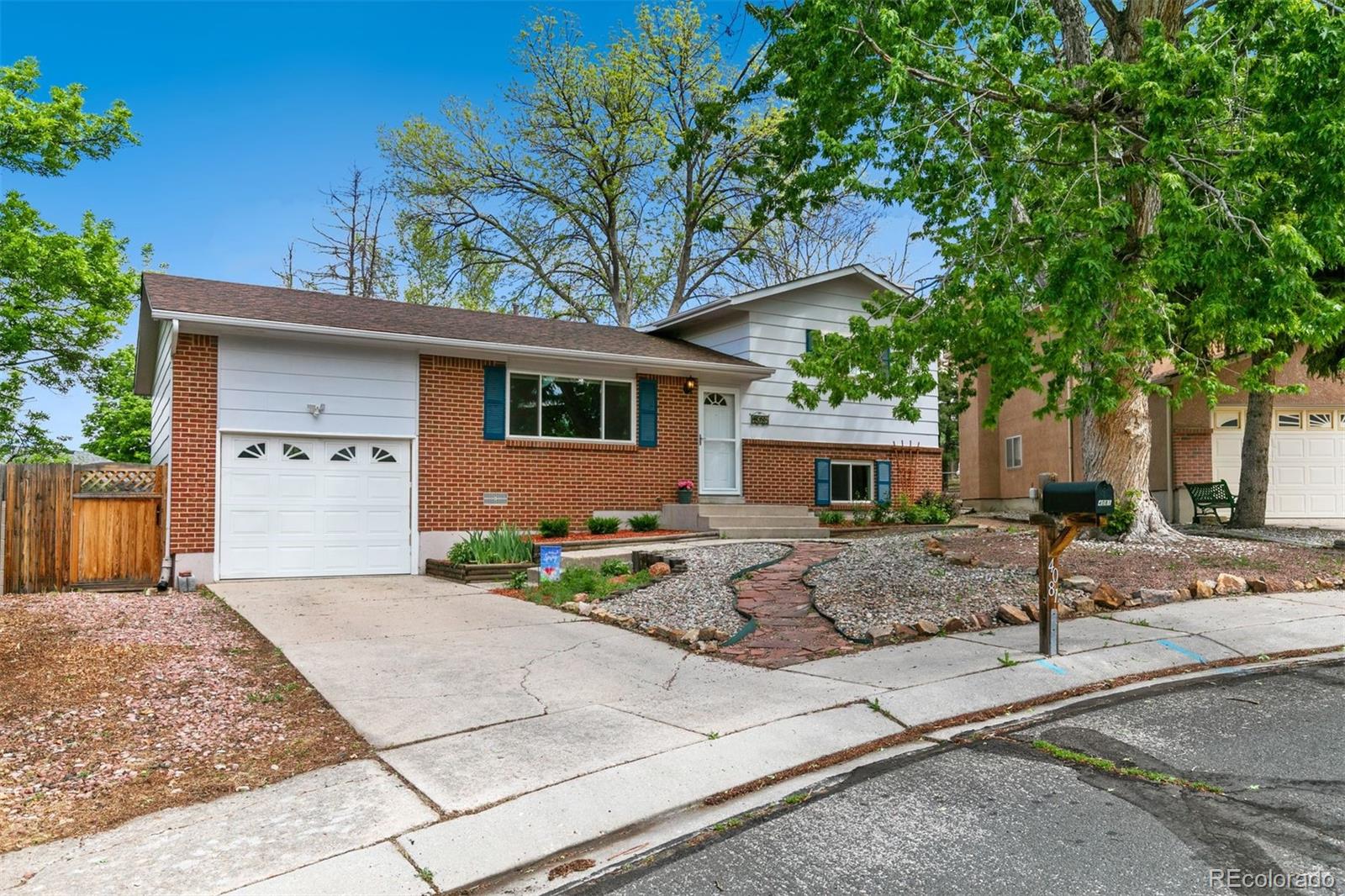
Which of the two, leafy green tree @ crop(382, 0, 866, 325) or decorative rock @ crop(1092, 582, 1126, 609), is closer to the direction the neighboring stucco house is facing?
the decorative rock

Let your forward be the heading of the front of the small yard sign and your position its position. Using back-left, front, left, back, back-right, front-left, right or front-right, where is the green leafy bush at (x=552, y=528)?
back

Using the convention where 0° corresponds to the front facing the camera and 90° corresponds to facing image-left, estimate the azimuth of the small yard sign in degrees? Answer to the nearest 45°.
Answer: approximately 0°

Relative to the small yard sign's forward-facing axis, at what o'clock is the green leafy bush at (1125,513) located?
The green leafy bush is roughly at 9 o'clock from the small yard sign.

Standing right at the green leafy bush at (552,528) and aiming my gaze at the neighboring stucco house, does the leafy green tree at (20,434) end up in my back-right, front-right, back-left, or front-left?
back-left

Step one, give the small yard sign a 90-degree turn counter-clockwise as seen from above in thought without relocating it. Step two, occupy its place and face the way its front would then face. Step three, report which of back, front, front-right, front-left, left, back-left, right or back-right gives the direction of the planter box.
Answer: back-left

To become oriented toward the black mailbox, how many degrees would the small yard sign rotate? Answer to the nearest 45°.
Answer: approximately 45° to its left

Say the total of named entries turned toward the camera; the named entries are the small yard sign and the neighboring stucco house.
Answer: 2

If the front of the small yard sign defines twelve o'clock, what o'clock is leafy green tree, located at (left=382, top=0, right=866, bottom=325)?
The leafy green tree is roughly at 6 o'clock from the small yard sign.

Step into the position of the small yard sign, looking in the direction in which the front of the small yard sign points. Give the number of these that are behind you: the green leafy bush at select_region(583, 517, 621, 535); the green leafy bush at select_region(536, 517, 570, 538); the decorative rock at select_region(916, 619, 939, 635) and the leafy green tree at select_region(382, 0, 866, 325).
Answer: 3

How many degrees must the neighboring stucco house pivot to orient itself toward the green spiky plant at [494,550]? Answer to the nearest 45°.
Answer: approximately 45° to its right

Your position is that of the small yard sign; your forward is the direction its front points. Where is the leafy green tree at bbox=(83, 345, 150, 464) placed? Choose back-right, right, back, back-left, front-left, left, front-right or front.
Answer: back-right

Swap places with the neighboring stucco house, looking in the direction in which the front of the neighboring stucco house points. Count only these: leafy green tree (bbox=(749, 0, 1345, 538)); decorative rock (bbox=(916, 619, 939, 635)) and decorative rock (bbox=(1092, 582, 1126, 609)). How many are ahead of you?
3

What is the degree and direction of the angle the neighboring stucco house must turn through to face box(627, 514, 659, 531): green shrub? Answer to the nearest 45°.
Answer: approximately 45° to its right
